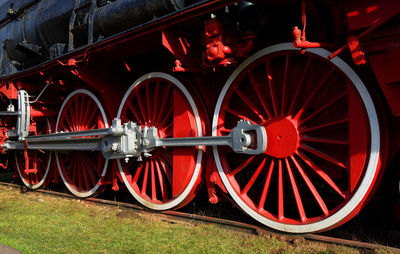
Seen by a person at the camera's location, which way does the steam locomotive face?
facing away from the viewer and to the left of the viewer
